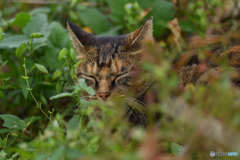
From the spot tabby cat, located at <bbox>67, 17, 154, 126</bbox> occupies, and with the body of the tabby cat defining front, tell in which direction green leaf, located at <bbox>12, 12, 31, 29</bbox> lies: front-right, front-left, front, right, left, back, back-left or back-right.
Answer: right

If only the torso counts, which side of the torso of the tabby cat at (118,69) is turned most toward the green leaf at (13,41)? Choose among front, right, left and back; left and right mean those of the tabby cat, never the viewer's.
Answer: right

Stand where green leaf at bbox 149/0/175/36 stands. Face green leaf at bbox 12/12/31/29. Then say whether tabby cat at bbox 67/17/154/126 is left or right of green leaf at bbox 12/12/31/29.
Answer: left

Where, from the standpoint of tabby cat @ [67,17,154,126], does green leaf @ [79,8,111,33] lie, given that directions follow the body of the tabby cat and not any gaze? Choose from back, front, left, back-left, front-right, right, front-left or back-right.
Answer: back-right

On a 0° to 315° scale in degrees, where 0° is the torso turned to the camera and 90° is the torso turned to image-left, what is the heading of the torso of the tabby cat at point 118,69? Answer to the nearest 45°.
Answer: approximately 45°

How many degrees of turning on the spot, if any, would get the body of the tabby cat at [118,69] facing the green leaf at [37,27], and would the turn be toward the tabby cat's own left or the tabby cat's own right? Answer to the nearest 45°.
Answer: approximately 90° to the tabby cat's own right

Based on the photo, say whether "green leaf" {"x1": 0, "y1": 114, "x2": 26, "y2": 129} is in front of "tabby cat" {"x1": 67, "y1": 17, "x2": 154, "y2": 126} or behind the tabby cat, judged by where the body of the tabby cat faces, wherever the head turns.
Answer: in front
